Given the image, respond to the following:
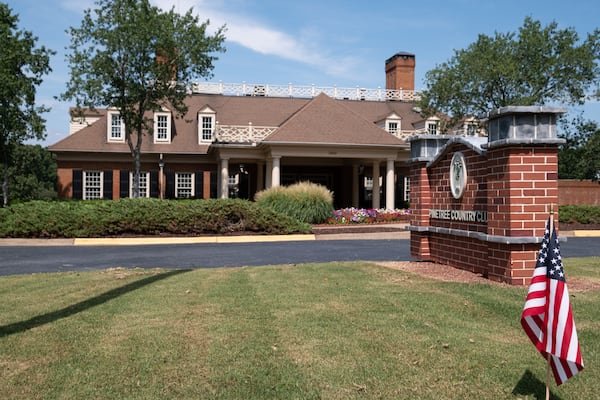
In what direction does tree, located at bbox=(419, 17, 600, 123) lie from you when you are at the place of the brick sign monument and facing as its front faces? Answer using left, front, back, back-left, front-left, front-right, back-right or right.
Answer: back-right

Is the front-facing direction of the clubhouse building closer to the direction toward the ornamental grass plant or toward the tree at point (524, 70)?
the ornamental grass plant

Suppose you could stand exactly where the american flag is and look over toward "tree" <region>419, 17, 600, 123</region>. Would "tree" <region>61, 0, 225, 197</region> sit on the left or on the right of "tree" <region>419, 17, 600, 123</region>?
left

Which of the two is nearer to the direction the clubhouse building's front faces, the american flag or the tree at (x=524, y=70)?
the american flag

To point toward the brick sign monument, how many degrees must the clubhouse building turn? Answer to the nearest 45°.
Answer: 0° — it already faces it

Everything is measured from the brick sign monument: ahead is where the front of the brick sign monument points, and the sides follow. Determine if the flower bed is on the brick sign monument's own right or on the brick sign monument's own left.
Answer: on the brick sign monument's own right

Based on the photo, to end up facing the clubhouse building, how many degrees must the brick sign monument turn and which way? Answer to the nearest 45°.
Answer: approximately 90° to its right

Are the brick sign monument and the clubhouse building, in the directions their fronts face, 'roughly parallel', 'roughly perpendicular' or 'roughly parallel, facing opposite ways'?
roughly perpendicular

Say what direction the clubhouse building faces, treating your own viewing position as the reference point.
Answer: facing the viewer

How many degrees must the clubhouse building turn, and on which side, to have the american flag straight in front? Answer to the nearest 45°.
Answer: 0° — it already faces it

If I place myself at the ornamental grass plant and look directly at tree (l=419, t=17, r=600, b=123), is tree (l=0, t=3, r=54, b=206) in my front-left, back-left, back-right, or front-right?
back-left

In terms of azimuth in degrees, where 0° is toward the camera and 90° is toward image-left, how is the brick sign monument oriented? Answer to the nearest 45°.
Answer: approximately 45°

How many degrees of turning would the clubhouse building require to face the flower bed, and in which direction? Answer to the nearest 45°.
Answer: approximately 45° to its left

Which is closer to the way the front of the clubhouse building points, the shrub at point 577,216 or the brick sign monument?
the brick sign monument
